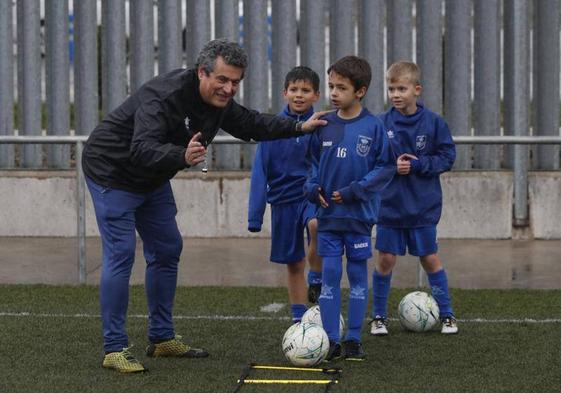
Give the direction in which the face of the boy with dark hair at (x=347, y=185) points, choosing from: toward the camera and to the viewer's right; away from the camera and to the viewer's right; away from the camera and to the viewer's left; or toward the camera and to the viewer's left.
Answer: toward the camera and to the viewer's left

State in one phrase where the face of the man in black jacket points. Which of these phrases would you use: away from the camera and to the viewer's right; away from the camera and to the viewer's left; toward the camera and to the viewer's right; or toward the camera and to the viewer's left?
toward the camera and to the viewer's right

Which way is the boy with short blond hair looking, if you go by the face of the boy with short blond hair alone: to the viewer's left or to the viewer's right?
to the viewer's left

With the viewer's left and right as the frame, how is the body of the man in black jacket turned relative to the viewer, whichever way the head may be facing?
facing the viewer and to the right of the viewer

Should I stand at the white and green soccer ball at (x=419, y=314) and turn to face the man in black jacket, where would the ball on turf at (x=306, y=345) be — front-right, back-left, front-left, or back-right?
front-left

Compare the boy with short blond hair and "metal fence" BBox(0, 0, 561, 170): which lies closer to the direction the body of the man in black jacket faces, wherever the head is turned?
the boy with short blond hair
